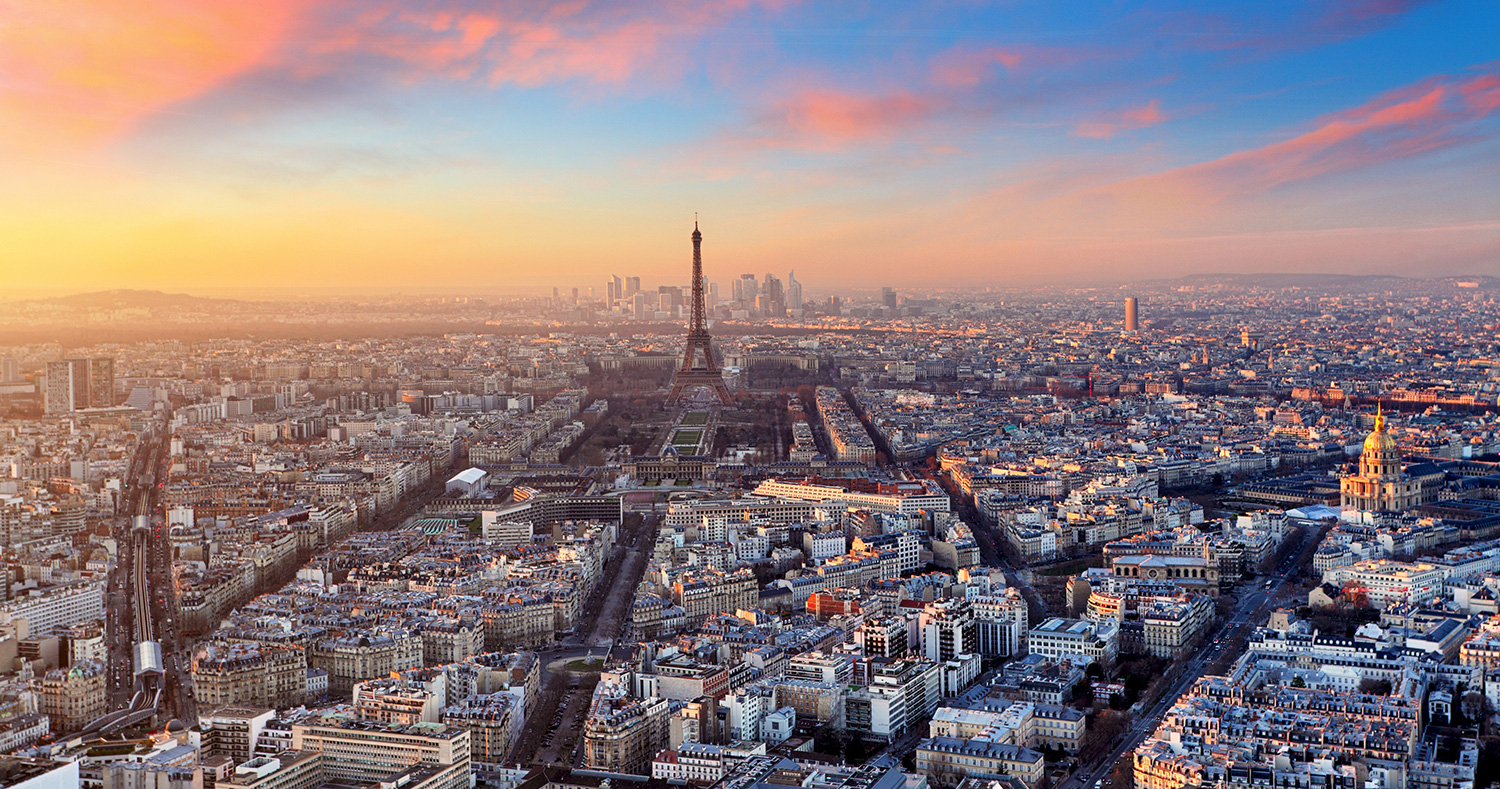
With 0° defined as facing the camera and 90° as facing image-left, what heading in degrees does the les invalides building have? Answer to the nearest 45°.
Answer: approximately 45°

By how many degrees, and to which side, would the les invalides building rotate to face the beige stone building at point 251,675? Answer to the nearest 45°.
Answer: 0° — it already faces it

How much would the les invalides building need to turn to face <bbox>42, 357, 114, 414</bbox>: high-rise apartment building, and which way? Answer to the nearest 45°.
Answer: approximately 45° to its right

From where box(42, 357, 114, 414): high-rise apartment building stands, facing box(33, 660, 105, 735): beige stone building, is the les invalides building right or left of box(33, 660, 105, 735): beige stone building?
left

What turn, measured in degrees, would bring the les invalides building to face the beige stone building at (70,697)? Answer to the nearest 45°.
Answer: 0° — it already faces it
